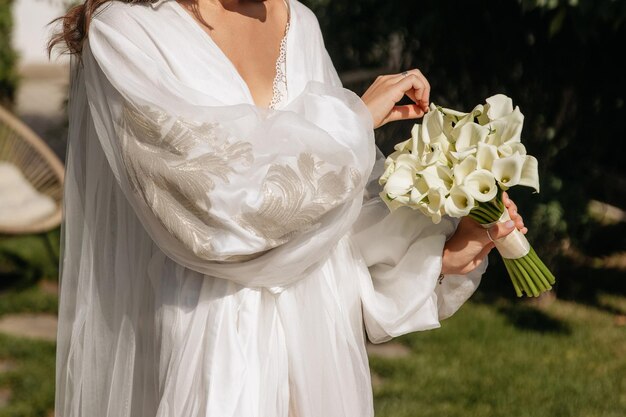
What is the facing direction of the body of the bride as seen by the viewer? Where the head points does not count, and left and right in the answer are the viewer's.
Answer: facing the viewer and to the right of the viewer

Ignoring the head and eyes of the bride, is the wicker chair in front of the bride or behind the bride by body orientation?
behind
